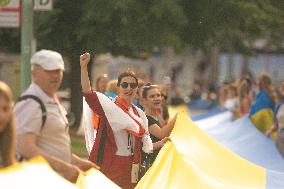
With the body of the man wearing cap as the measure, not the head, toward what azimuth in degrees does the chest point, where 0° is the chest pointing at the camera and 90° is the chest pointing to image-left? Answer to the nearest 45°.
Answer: approximately 315°

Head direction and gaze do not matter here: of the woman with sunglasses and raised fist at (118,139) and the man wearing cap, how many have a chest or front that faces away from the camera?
0

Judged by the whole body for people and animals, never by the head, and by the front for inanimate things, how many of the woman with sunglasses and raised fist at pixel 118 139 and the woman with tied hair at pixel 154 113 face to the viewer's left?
0

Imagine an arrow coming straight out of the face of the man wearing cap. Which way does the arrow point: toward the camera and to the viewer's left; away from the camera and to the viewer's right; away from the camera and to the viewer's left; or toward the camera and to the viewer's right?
toward the camera and to the viewer's right

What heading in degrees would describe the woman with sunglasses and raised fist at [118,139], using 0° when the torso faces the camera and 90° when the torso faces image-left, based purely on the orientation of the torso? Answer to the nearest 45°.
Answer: approximately 315°

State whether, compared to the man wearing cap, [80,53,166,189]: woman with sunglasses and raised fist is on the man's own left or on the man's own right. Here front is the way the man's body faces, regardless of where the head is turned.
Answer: on the man's own left

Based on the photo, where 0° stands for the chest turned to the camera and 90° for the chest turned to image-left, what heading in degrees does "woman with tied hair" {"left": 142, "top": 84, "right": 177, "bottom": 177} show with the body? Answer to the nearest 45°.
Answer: approximately 315°

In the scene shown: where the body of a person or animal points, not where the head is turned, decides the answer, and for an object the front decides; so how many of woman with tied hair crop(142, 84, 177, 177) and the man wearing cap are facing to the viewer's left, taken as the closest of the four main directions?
0

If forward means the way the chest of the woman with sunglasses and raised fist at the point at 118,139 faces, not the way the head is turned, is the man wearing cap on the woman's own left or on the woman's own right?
on the woman's own right

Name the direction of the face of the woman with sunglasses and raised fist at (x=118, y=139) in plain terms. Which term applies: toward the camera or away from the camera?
toward the camera
